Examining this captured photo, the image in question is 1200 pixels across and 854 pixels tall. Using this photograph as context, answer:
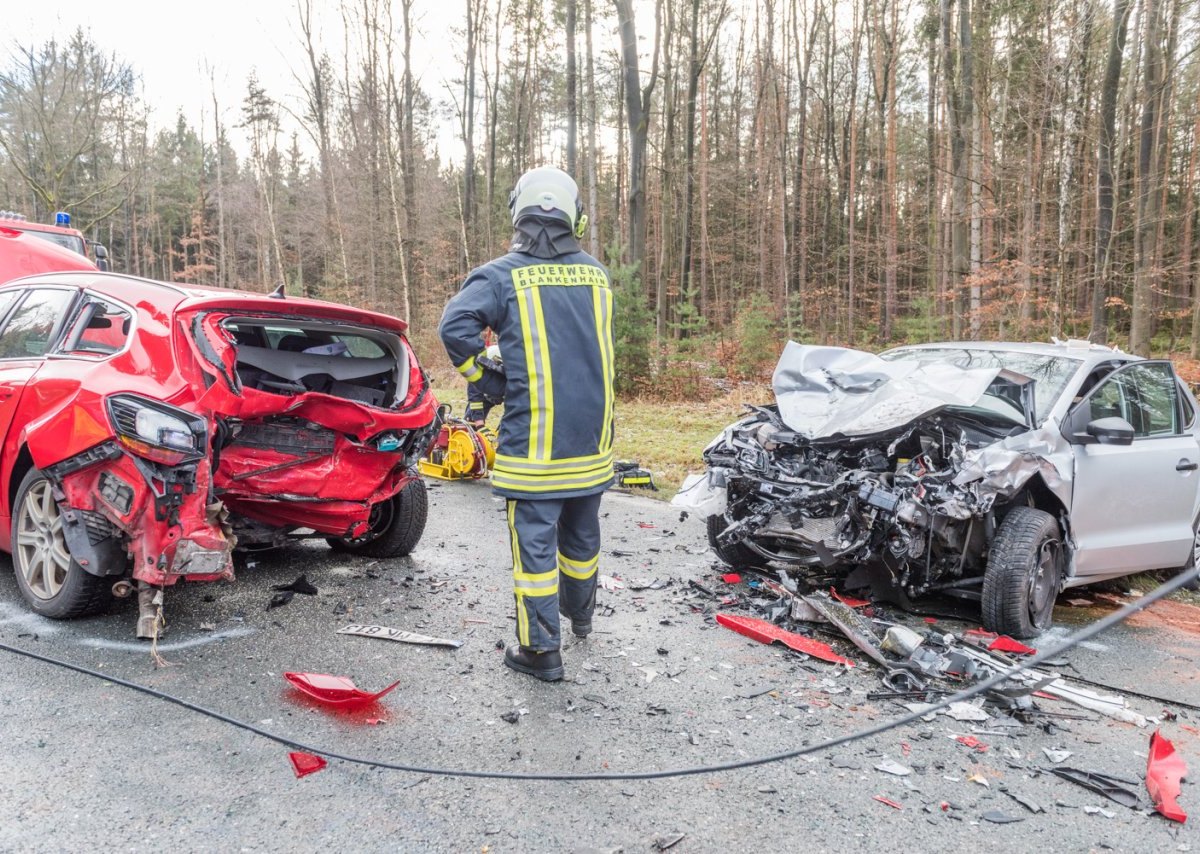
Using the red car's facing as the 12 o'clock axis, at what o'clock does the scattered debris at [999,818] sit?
The scattered debris is roughly at 6 o'clock from the red car.

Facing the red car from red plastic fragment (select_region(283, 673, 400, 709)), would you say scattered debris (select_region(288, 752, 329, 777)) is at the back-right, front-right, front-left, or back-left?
back-left

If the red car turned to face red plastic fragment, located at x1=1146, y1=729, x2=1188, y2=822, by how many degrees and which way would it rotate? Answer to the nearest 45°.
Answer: approximately 180°

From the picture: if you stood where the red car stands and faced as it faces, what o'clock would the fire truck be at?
The fire truck is roughly at 1 o'clock from the red car.

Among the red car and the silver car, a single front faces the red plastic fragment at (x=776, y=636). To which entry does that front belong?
the silver car

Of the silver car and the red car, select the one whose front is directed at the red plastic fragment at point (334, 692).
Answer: the silver car

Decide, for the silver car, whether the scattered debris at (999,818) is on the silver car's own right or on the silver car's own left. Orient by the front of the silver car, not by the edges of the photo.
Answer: on the silver car's own left

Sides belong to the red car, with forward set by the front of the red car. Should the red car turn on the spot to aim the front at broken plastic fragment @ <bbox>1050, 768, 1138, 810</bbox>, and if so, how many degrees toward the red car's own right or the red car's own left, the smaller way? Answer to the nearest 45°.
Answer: approximately 180°

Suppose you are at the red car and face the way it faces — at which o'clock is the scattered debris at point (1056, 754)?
The scattered debris is roughly at 6 o'clock from the red car.

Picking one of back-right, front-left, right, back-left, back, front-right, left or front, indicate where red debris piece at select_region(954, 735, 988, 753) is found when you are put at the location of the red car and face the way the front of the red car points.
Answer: back

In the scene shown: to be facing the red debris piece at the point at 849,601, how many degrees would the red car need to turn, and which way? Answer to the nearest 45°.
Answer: approximately 135° to its right

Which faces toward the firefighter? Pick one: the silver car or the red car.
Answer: the silver car

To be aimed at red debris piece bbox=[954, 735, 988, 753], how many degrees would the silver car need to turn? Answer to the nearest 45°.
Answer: approximately 45° to its left

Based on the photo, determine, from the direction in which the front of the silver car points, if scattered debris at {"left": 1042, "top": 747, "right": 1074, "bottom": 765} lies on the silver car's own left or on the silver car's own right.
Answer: on the silver car's own left

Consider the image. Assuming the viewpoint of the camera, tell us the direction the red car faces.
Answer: facing away from the viewer and to the left of the viewer

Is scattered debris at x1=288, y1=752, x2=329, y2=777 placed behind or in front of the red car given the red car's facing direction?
behind

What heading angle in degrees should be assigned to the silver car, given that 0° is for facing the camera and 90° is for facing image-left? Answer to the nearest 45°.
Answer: approximately 45°

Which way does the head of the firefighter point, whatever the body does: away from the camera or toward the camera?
away from the camera
